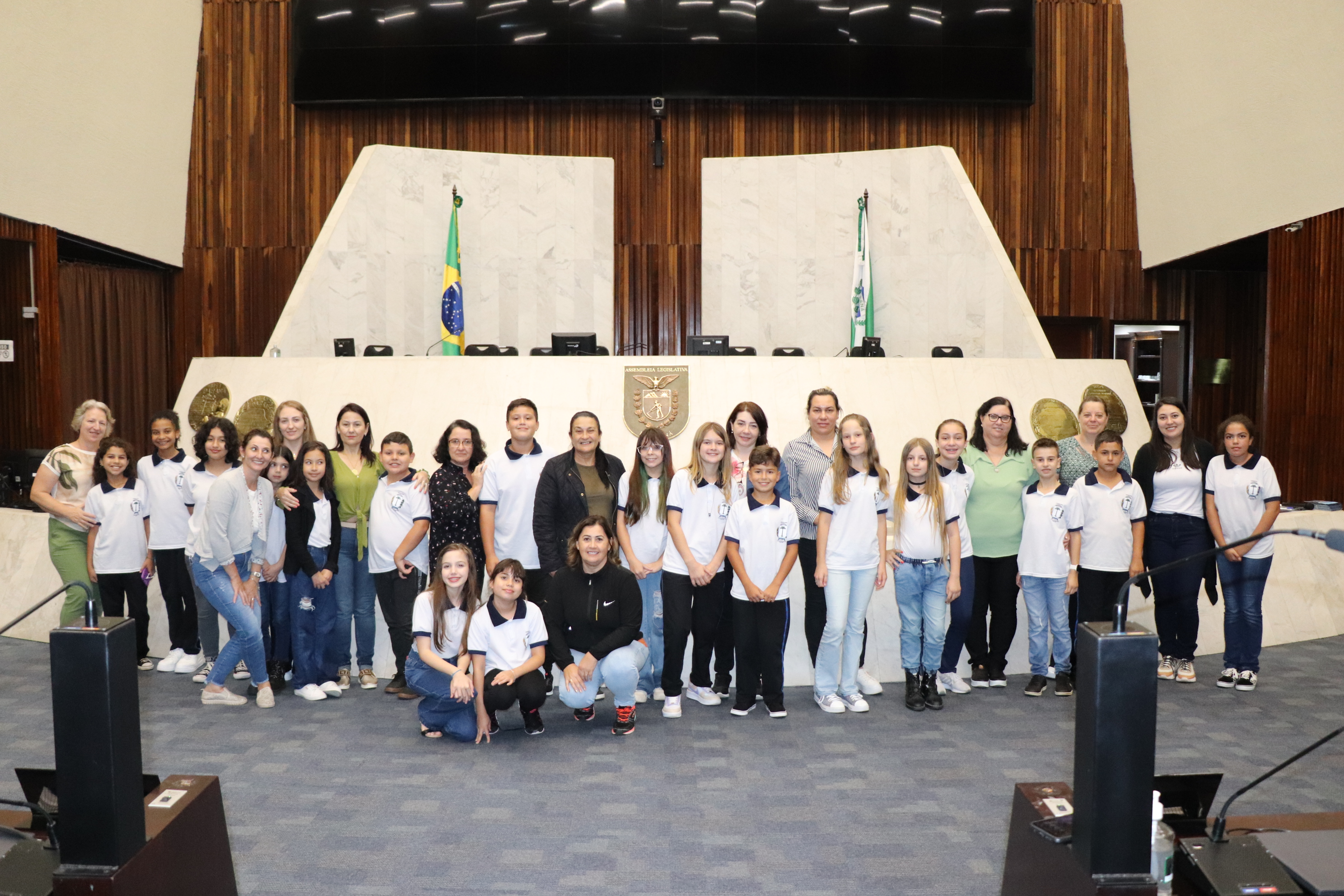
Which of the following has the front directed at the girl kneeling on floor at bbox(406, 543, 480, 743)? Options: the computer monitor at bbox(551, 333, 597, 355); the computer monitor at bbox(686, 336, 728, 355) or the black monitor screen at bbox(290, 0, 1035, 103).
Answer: the black monitor screen

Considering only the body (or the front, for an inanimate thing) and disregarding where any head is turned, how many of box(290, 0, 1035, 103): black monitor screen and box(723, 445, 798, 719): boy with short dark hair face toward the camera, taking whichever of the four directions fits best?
2

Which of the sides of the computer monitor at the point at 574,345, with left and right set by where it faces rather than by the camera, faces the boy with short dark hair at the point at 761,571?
back

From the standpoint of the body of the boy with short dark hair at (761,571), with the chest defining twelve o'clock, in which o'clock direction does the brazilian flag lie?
The brazilian flag is roughly at 5 o'clock from the boy with short dark hair.

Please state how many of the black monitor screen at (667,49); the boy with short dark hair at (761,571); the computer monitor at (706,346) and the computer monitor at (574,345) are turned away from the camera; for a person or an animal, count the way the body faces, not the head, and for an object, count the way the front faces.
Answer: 2

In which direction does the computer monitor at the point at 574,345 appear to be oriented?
away from the camera

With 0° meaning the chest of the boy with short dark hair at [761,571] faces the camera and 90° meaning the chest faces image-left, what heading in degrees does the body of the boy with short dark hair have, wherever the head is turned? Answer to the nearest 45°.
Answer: approximately 0°

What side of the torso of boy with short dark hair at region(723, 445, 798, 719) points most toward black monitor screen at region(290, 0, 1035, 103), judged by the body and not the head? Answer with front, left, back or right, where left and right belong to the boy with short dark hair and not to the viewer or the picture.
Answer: back

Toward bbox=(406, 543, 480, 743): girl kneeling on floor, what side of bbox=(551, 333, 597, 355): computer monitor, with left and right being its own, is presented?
back

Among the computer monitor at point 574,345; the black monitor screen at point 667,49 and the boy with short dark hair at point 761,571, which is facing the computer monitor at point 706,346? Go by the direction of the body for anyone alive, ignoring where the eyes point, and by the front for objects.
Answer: the black monitor screen

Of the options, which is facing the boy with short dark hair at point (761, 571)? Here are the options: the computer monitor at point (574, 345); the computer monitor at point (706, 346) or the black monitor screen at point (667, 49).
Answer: the black monitor screen

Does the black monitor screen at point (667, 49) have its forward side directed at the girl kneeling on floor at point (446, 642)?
yes
